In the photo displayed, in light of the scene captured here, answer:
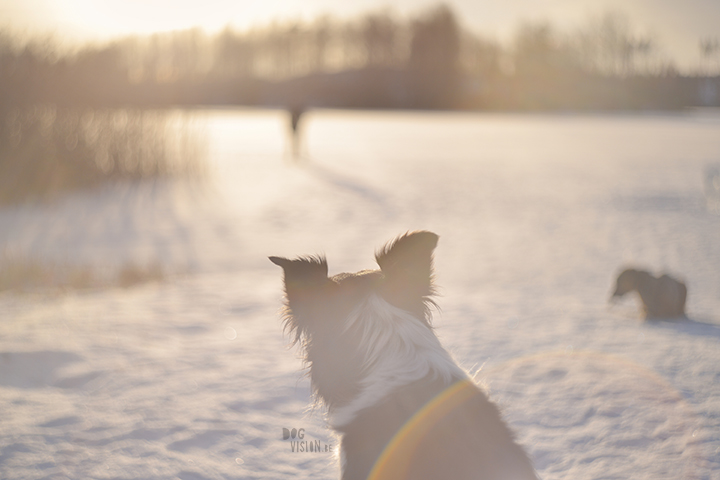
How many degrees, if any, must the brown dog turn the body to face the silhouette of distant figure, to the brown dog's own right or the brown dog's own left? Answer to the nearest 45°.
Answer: approximately 45° to the brown dog's own right

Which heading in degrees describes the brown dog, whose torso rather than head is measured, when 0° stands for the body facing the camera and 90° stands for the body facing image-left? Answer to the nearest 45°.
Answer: approximately 90°
